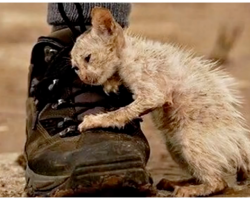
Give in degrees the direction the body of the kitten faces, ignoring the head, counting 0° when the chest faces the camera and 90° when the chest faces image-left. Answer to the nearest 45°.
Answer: approximately 90°
